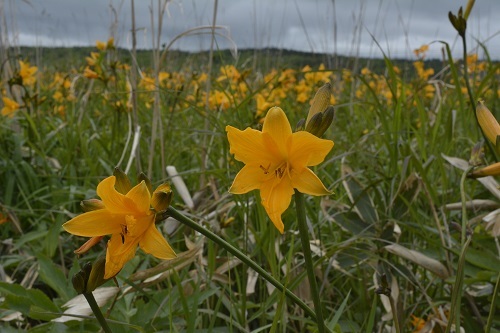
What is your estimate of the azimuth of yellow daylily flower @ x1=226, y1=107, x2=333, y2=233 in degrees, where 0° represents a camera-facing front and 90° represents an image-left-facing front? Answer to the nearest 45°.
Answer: approximately 0°

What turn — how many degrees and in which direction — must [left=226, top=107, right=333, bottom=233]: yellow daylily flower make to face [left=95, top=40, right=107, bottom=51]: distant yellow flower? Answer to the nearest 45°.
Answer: approximately 135° to its right
